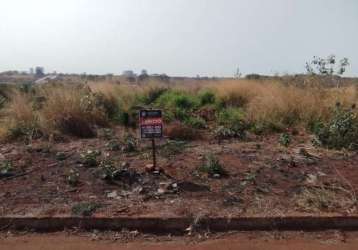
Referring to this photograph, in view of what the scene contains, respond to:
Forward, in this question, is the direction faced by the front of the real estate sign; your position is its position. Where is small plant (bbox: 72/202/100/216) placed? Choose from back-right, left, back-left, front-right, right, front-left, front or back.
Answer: front-right

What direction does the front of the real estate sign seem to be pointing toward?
toward the camera

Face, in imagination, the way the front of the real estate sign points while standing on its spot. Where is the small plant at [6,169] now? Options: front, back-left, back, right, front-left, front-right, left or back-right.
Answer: right

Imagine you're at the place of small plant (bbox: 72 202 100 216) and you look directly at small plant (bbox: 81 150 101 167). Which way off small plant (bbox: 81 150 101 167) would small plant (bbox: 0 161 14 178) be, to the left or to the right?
left

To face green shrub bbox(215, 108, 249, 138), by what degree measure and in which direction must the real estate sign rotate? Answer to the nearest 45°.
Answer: approximately 135° to its left

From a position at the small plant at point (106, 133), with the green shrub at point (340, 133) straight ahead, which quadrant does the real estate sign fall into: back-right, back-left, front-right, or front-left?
front-right

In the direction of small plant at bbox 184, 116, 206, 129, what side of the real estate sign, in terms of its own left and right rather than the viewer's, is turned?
back

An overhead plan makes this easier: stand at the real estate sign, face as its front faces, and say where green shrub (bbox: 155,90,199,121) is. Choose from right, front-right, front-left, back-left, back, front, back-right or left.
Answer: back

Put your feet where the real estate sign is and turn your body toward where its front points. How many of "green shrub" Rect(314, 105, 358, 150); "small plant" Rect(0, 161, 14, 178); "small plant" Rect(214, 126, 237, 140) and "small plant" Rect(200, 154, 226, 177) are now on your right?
1

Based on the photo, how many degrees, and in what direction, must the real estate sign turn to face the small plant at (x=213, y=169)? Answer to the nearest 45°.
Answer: approximately 90° to its left

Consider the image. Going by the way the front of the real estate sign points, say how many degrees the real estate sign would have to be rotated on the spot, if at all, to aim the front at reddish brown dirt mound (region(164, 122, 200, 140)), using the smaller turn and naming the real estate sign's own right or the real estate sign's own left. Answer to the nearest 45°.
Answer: approximately 180°

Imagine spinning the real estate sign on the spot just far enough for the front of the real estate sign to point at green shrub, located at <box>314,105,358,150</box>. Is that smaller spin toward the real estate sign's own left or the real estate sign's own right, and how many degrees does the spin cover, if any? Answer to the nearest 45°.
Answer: approximately 90° to the real estate sign's own left

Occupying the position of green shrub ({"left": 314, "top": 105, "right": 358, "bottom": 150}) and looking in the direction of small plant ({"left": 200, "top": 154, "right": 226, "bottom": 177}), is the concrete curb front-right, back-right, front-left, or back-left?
front-left

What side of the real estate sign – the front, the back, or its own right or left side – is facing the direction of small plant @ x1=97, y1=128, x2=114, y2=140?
back

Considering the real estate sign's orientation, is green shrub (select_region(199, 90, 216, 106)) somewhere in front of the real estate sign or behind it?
behind

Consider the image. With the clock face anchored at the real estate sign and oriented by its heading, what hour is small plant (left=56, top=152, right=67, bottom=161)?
The small plant is roughly at 4 o'clock from the real estate sign.
